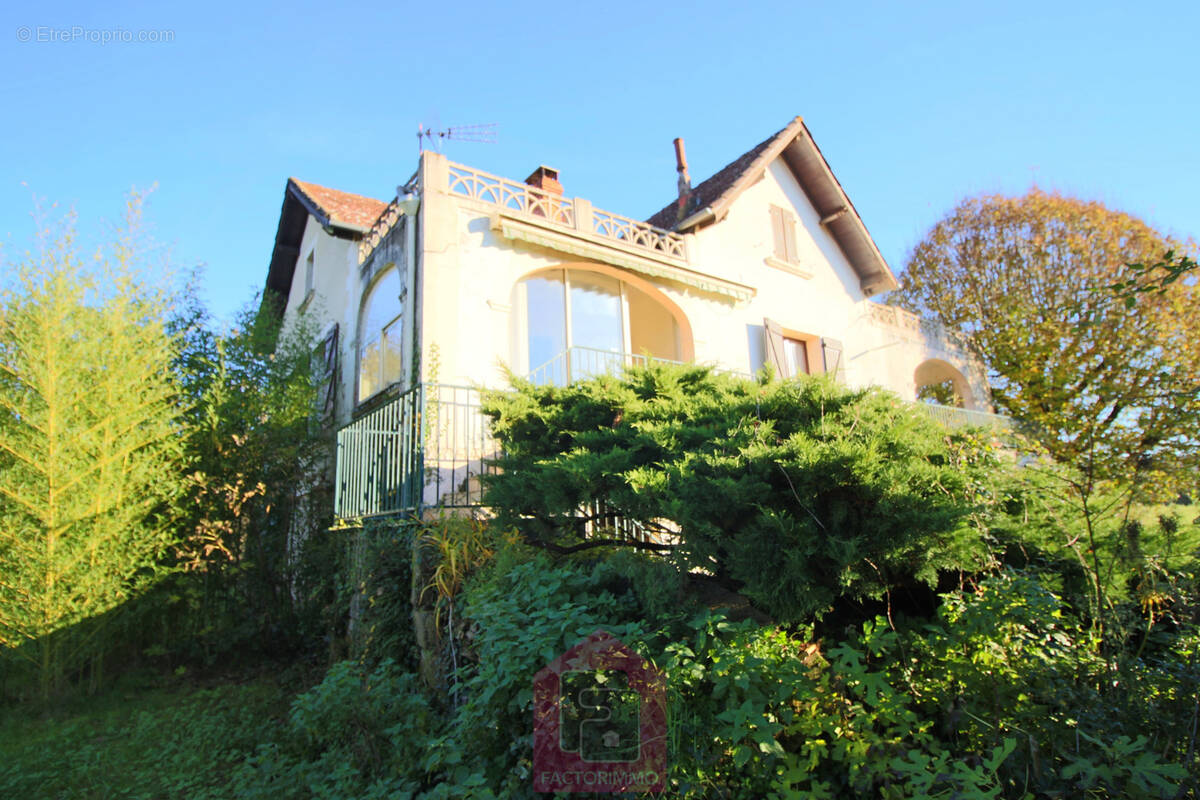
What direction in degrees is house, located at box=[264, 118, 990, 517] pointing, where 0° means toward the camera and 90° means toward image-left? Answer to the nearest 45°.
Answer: approximately 315°

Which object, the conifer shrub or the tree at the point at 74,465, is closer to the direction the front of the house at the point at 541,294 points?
the conifer shrub

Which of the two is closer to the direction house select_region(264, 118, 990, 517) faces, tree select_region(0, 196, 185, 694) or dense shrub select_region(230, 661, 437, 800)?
the dense shrub

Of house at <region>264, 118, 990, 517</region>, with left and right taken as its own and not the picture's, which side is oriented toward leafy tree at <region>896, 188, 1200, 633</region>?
left

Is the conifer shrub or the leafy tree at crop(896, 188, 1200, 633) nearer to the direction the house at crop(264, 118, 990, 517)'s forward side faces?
the conifer shrub

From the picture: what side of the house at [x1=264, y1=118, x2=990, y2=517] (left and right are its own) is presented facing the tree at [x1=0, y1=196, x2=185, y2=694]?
right

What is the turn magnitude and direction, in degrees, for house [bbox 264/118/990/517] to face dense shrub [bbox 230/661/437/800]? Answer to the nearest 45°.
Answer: approximately 45° to its right
